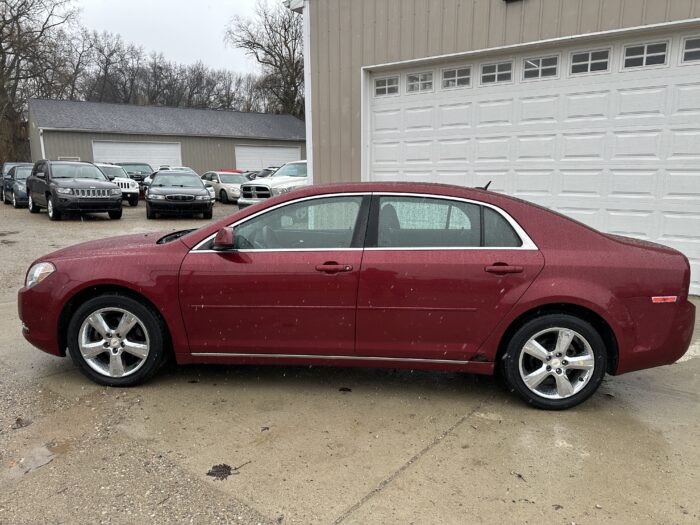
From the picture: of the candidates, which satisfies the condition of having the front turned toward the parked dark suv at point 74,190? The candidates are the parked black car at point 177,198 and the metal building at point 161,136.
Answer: the metal building

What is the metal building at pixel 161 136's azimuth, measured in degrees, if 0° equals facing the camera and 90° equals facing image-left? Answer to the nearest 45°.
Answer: approximately 0°

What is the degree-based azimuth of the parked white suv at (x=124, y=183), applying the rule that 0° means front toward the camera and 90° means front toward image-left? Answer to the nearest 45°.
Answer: approximately 315°

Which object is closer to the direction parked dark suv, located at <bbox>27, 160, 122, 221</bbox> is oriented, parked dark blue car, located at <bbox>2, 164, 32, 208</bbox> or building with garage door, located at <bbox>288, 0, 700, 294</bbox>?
the building with garage door

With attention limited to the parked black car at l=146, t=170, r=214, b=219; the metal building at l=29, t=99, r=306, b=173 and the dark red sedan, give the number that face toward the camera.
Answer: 2

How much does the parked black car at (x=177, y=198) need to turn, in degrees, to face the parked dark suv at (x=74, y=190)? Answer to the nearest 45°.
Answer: approximately 90° to its right

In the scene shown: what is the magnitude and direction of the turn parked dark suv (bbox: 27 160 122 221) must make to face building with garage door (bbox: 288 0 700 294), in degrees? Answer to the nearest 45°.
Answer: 0° — it already faces it

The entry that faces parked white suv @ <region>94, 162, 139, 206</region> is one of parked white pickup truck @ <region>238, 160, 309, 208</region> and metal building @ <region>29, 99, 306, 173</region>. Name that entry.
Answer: the metal building

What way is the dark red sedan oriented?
to the viewer's left

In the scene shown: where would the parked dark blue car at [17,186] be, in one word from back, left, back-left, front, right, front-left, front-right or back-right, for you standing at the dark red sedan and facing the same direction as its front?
front-right
